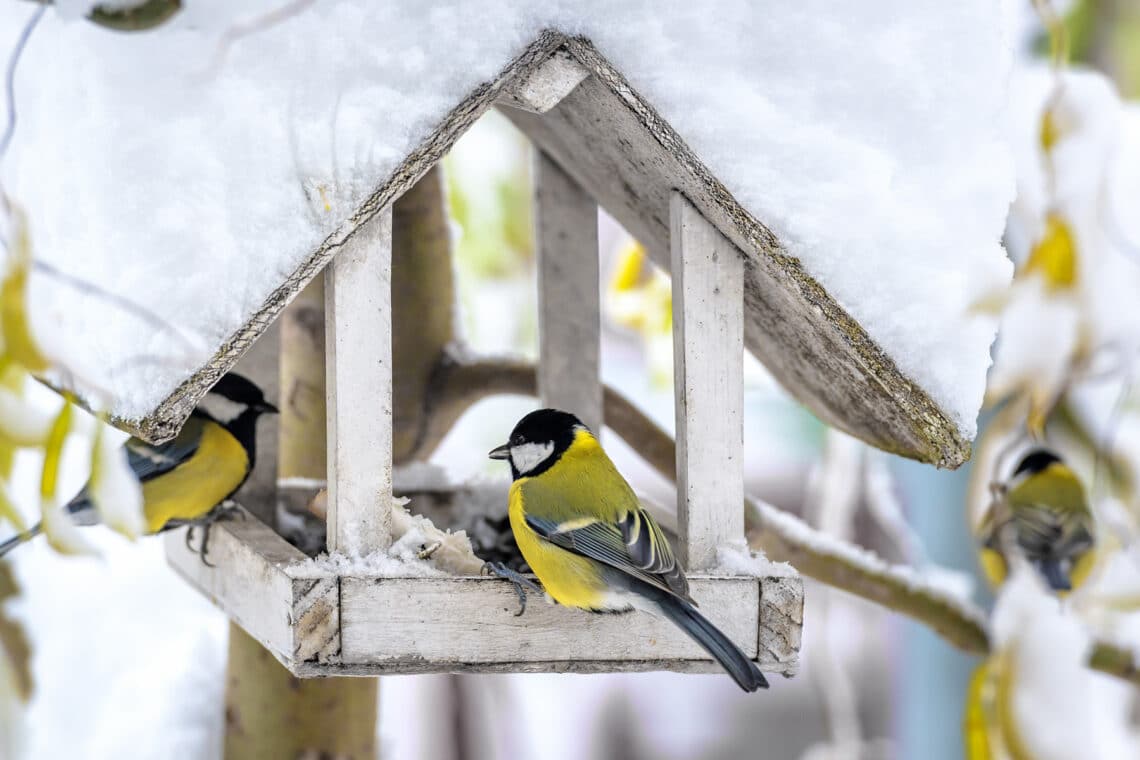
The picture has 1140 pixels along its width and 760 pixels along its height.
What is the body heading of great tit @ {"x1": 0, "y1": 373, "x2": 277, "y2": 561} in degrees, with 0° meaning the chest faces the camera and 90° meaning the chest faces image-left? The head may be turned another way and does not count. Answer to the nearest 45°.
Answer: approximately 270°

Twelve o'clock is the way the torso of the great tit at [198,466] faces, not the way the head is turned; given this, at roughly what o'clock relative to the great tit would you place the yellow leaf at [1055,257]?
The yellow leaf is roughly at 1 o'clock from the great tit.

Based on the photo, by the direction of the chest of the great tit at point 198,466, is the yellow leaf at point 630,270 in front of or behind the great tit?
in front

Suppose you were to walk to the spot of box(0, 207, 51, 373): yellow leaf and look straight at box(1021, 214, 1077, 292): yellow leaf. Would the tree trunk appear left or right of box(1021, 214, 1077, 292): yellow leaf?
left
